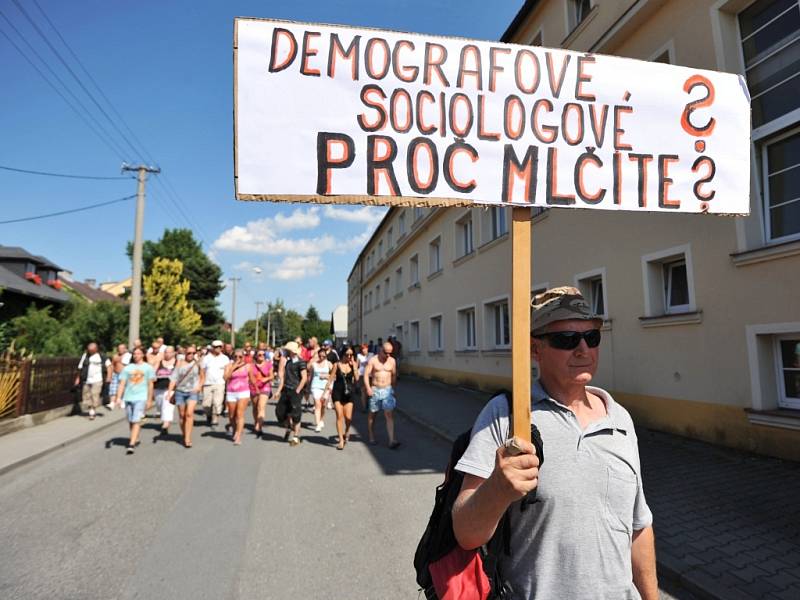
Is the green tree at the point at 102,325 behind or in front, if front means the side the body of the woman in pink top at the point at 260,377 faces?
behind

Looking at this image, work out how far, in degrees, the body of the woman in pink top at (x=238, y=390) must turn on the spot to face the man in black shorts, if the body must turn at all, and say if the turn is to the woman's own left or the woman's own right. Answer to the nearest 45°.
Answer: approximately 90° to the woman's own left

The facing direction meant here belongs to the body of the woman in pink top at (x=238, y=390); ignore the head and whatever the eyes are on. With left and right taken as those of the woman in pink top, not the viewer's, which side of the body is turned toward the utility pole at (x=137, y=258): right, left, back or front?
back

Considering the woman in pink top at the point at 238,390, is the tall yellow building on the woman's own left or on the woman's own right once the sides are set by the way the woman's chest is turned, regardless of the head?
on the woman's own left

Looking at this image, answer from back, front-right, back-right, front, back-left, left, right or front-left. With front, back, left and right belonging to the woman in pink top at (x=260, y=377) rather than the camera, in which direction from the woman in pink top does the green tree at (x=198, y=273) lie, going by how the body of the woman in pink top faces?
back

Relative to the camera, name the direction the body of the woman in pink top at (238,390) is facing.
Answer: toward the camera

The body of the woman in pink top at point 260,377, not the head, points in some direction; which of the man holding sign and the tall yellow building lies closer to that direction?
the man holding sign

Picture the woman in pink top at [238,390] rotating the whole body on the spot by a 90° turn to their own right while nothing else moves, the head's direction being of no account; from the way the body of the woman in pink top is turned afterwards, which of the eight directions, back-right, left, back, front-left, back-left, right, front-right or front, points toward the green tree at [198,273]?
right

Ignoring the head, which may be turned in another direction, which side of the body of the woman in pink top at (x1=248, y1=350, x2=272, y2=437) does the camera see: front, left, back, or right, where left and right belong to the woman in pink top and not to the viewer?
front

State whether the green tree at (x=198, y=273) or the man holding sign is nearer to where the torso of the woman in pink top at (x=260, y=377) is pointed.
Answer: the man holding sign

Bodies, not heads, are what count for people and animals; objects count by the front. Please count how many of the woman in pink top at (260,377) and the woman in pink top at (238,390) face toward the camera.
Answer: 2
